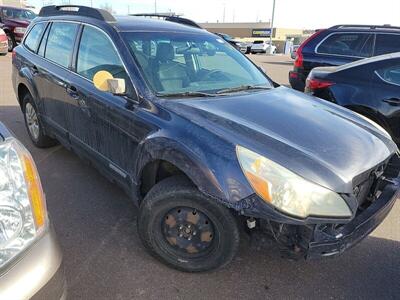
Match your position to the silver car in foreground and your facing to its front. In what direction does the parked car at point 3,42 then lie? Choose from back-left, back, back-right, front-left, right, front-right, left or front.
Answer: back

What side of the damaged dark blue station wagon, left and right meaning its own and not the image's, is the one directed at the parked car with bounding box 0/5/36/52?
back

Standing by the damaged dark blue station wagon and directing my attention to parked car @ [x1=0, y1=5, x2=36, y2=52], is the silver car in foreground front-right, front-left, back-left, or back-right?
back-left

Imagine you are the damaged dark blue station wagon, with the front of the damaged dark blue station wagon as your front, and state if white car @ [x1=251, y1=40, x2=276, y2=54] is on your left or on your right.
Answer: on your left

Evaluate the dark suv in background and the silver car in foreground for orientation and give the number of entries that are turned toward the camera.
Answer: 1

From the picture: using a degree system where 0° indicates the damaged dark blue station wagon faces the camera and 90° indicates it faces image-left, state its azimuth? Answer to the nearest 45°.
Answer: approximately 315°

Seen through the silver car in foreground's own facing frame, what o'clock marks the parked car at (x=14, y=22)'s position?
The parked car is roughly at 6 o'clock from the silver car in foreground.

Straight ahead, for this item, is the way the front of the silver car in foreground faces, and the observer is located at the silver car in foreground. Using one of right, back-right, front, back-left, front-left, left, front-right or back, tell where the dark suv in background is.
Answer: back-left
